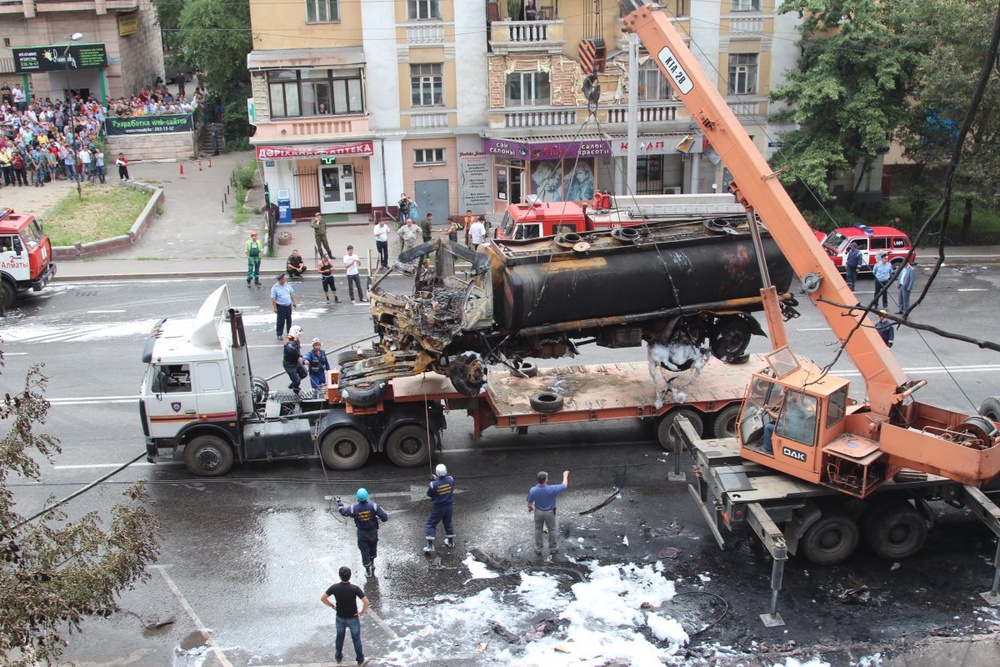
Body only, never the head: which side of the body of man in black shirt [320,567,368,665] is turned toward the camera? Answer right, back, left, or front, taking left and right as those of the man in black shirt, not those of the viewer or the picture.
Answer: back

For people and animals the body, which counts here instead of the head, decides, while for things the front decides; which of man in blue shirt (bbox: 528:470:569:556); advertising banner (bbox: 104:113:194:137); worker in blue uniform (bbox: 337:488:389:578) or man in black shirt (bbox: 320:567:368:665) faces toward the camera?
the advertising banner

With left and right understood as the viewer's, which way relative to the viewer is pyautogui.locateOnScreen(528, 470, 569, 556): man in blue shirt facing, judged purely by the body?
facing away from the viewer

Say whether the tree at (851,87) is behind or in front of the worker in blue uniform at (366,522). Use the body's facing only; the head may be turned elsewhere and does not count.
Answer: in front

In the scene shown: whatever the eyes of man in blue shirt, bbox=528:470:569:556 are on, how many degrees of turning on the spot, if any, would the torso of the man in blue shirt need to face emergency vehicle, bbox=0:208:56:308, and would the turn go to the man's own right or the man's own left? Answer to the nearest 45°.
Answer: approximately 45° to the man's own left

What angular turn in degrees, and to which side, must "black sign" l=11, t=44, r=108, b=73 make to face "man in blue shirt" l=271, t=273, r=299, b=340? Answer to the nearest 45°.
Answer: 0° — it already faces them

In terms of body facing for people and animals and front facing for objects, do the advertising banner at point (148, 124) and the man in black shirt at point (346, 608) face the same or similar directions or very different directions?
very different directions

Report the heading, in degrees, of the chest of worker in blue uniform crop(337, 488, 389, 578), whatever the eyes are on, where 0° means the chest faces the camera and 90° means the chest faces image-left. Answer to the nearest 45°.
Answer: approximately 180°

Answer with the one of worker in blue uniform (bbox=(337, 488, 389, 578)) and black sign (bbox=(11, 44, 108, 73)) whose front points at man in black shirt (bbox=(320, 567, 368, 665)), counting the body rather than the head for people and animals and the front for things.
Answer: the black sign

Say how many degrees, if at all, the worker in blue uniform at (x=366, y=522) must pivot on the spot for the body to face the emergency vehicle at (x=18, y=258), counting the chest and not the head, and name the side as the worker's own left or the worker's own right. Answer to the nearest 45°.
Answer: approximately 45° to the worker's own left

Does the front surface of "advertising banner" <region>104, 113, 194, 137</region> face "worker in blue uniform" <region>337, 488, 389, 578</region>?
yes

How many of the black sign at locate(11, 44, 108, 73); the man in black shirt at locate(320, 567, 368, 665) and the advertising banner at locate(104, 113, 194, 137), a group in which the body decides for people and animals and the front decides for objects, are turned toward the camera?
2
